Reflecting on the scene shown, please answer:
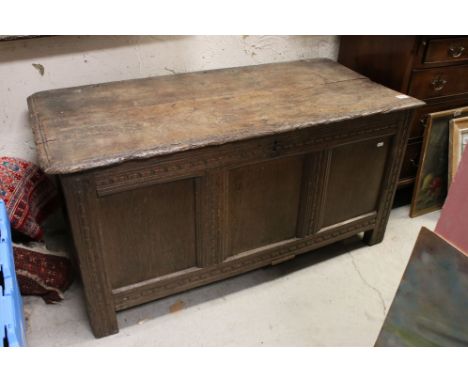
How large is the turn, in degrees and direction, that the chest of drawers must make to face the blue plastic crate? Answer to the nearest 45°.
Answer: approximately 90° to its right

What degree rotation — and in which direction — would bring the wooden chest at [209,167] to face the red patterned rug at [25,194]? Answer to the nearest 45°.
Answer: approximately 135° to its right

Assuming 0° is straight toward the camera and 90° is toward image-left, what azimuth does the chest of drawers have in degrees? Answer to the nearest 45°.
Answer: approximately 315°

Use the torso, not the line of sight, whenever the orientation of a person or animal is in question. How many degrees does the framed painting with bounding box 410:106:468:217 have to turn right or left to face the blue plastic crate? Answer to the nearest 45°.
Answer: approximately 90° to its right

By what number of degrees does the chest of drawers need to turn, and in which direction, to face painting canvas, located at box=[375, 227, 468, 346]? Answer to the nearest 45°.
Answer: approximately 45° to its right

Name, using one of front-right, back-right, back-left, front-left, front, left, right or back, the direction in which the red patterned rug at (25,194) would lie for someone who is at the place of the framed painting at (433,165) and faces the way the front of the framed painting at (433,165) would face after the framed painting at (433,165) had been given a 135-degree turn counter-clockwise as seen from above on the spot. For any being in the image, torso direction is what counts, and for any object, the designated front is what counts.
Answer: back-left

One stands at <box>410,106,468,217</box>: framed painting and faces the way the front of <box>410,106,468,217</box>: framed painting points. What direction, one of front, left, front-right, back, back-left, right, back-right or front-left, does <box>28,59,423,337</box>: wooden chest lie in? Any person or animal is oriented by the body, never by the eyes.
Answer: right

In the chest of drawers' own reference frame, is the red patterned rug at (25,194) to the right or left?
on its right
